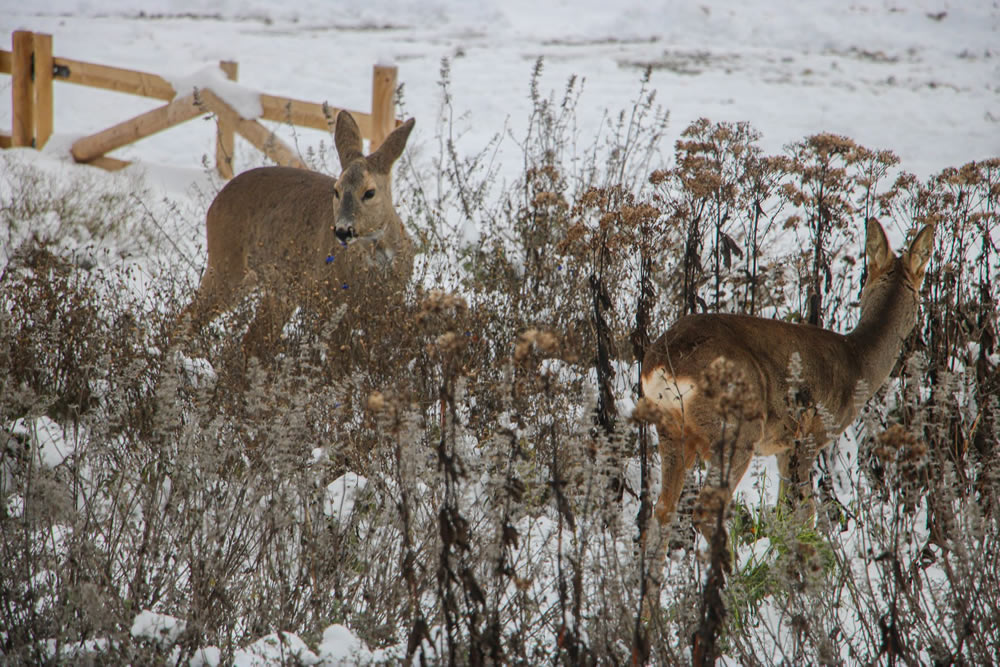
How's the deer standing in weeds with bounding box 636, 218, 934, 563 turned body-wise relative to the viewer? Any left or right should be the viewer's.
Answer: facing away from the viewer and to the right of the viewer

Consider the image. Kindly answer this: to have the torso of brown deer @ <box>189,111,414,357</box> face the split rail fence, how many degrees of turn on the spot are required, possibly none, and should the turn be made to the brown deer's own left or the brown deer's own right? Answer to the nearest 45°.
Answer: approximately 135° to the brown deer's own left

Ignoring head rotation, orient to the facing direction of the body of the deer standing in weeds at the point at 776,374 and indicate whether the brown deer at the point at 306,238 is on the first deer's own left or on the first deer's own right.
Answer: on the first deer's own left

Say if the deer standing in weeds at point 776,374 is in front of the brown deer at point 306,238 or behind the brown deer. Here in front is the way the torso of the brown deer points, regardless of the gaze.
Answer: in front

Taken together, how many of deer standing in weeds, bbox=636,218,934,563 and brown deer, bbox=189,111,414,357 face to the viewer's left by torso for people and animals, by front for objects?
0

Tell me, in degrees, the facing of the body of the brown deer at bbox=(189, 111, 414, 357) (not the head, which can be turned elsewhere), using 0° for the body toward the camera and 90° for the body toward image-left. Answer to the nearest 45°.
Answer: approximately 315°

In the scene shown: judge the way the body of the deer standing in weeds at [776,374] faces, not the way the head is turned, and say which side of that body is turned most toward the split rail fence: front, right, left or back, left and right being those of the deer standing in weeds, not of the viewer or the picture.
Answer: left

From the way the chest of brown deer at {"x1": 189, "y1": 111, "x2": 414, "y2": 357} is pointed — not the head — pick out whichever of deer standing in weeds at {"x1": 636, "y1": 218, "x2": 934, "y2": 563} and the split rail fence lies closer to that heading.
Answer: the deer standing in weeds
